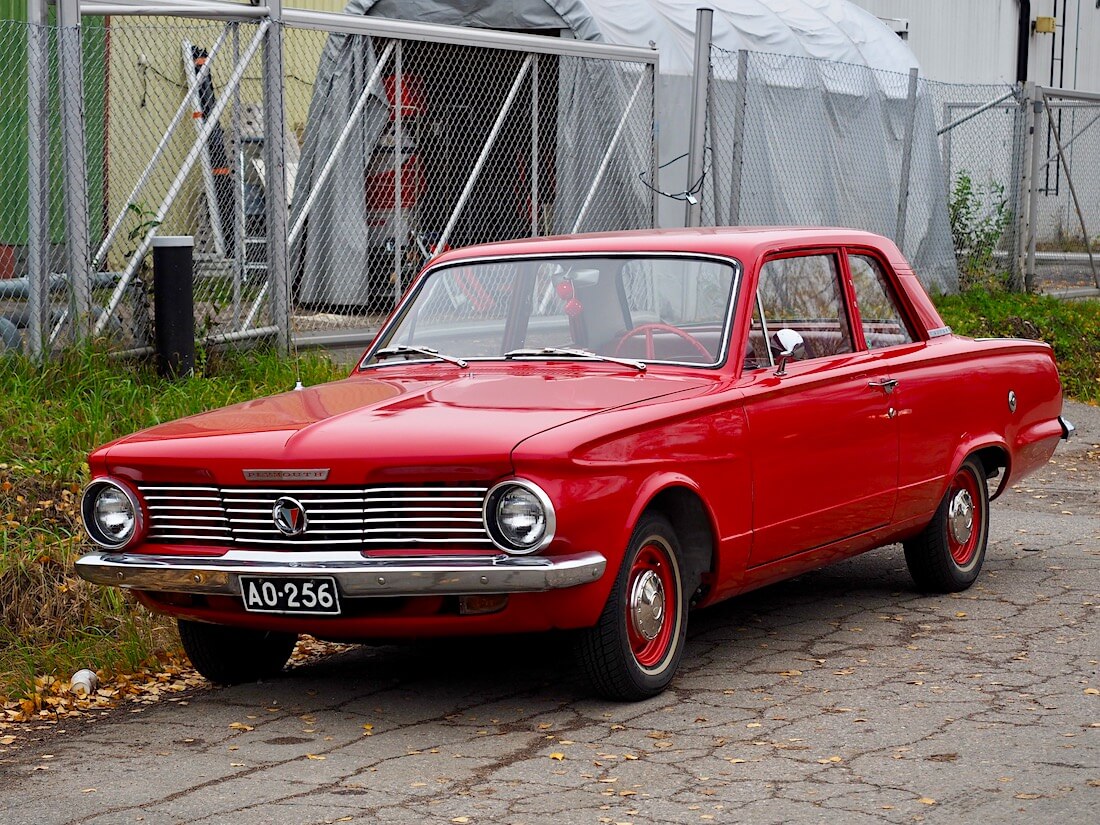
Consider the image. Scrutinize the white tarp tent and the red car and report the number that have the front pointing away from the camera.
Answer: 0

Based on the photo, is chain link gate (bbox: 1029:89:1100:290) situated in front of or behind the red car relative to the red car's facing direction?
behind

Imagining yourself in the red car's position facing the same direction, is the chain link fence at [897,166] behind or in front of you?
behind

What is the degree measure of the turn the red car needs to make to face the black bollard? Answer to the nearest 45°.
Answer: approximately 90° to its right

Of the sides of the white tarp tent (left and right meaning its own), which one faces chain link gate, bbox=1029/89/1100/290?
back

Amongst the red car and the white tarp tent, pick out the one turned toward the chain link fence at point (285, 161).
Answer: the white tarp tent

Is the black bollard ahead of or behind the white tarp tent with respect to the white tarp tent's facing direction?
ahead

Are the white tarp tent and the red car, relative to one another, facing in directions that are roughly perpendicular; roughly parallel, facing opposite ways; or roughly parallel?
roughly parallel

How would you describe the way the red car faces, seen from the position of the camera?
facing the viewer and to the left of the viewer

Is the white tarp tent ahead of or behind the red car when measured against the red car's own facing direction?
behind
